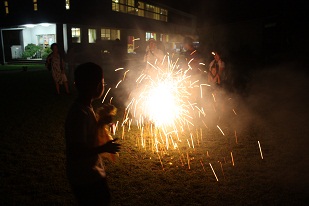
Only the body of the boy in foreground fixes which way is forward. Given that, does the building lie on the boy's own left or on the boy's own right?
on the boy's own left

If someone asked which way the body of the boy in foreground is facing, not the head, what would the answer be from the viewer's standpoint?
to the viewer's right

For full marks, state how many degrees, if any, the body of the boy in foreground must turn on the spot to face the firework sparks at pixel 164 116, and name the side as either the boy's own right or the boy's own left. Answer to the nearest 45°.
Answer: approximately 45° to the boy's own left
